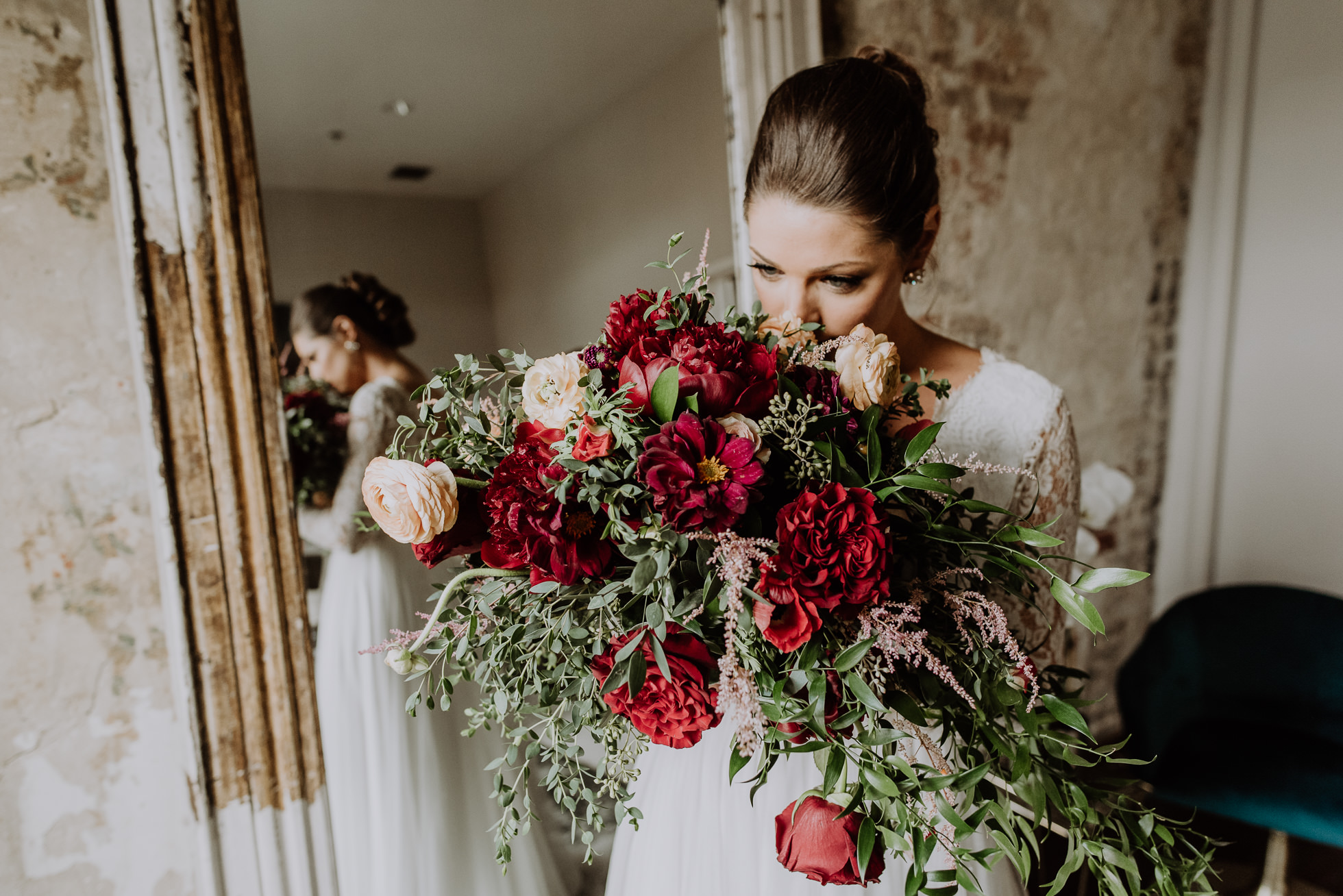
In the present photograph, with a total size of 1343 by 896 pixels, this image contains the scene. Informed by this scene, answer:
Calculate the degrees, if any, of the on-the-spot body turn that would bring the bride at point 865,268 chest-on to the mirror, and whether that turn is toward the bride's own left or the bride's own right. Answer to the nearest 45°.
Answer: approximately 45° to the bride's own right

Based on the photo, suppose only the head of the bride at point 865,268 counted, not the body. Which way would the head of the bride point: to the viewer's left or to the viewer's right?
to the viewer's left

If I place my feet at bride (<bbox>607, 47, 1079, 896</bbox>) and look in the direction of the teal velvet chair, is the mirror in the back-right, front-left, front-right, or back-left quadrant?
back-left

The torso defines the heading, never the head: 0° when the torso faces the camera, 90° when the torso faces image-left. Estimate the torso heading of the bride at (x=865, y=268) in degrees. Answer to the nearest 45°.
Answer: approximately 45°
